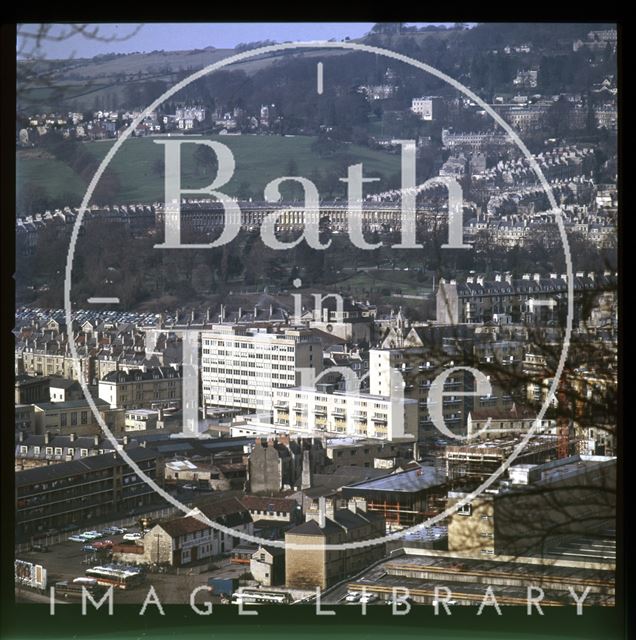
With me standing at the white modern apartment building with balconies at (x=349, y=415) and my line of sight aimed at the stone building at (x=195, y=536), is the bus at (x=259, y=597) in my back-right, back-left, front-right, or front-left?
front-left

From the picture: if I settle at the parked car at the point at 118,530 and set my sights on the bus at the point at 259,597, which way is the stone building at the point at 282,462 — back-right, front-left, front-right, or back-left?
front-left

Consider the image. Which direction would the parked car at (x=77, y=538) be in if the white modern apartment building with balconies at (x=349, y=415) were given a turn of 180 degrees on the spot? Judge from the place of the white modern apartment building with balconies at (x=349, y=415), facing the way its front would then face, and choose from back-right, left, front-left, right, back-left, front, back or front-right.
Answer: back-left

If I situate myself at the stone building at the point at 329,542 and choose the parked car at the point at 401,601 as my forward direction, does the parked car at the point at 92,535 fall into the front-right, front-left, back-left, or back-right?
back-right

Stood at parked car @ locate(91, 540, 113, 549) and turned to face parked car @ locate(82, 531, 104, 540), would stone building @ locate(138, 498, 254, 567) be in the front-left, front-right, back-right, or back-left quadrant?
back-right

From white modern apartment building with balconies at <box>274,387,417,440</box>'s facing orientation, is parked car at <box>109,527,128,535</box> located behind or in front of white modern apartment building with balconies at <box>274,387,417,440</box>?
in front

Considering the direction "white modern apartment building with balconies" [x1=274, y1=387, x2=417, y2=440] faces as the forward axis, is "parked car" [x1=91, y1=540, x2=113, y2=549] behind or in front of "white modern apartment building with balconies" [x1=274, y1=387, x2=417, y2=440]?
in front

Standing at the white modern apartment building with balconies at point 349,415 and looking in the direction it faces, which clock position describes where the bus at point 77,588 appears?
The bus is roughly at 1 o'clock from the white modern apartment building with balconies.

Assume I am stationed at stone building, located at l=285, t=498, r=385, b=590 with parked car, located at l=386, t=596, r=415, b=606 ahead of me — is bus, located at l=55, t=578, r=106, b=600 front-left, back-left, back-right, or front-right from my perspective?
back-right
